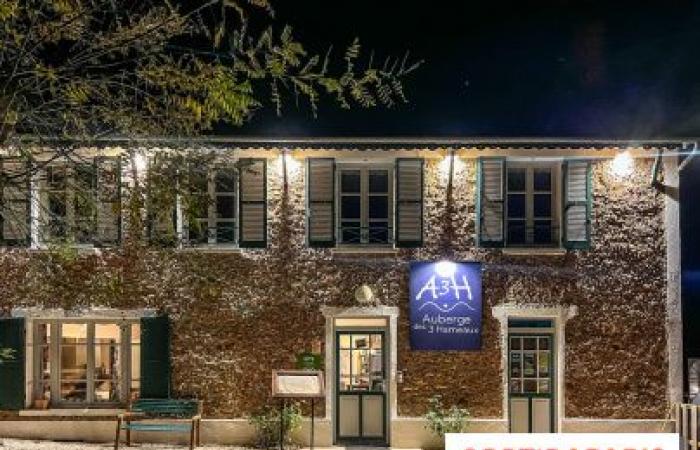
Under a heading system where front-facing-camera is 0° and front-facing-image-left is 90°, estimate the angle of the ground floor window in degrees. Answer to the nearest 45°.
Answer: approximately 0°

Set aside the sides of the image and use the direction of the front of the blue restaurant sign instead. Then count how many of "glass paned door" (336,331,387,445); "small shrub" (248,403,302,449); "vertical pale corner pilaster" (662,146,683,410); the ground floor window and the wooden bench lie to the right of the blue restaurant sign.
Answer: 4

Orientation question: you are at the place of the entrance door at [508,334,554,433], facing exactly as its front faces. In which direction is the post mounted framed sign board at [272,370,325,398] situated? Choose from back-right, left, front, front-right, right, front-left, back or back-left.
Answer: front-right

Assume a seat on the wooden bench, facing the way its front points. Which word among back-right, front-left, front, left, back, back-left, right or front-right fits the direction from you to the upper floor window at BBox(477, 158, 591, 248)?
left
